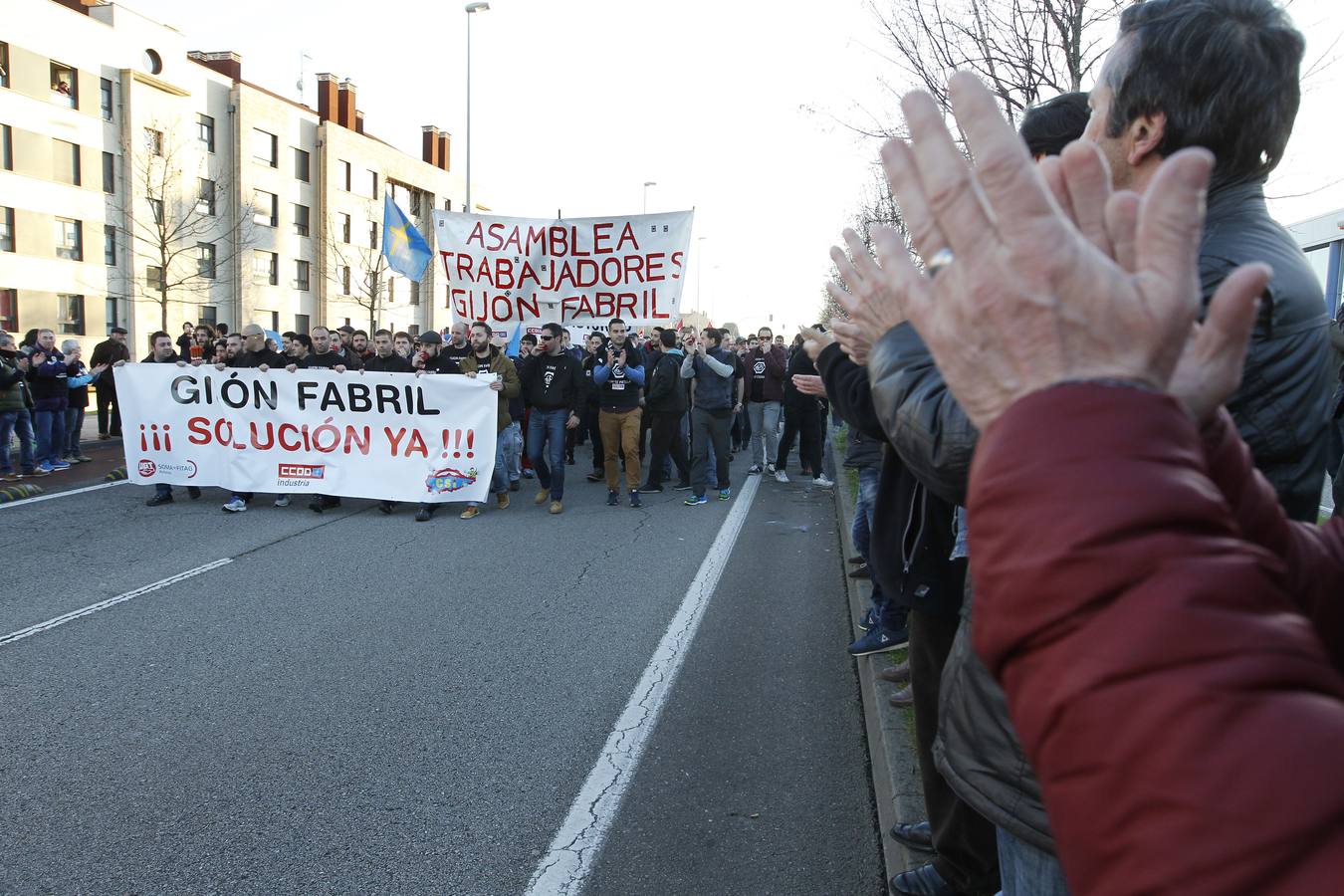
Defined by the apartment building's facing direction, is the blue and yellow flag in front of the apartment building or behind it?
in front

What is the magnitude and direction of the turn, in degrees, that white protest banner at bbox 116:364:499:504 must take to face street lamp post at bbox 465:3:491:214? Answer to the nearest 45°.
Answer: approximately 180°

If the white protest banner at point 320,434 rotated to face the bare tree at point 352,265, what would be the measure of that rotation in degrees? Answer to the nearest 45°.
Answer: approximately 180°

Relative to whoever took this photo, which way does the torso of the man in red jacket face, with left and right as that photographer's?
facing to the left of the viewer

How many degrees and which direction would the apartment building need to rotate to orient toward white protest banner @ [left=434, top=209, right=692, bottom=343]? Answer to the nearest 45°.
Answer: approximately 45° to its right

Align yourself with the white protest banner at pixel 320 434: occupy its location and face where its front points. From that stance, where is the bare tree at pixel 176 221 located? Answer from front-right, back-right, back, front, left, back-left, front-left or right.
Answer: back
